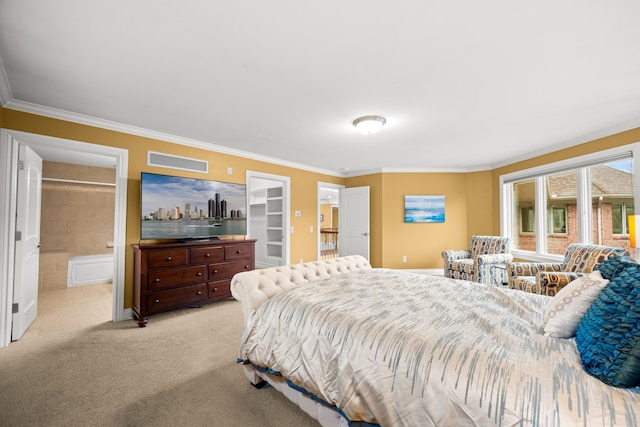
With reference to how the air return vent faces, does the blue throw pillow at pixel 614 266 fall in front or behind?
in front

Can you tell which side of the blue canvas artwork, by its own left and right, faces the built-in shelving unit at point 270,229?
right

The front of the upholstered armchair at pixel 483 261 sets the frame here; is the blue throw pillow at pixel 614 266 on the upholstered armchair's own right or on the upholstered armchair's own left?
on the upholstered armchair's own left

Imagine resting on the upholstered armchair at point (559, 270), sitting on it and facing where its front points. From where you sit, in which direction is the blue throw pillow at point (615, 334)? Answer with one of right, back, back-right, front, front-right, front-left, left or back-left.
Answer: front-left

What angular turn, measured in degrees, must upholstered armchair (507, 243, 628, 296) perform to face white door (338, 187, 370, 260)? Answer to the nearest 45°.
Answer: approximately 45° to its right

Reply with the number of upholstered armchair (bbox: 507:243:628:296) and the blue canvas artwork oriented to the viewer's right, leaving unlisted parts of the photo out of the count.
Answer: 0

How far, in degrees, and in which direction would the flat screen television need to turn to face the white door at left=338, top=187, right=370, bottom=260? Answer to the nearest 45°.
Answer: approximately 45° to its left

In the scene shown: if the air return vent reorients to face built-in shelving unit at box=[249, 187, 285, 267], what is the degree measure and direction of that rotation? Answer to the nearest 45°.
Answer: approximately 90° to its left

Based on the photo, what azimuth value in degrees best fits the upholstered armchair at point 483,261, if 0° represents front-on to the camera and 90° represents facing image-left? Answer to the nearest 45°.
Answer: approximately 45°

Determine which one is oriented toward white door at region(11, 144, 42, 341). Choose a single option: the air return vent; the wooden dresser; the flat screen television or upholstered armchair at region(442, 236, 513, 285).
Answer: the upholstered armchair

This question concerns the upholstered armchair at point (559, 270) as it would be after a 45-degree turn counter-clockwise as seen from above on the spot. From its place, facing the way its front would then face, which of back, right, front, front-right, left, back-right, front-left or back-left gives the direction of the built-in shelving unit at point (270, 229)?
right

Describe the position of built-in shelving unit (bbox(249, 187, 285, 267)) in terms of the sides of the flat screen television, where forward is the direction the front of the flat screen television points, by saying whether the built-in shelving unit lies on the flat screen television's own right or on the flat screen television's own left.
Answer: on the flat screen television's own left

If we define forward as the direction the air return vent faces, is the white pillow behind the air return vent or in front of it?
in front

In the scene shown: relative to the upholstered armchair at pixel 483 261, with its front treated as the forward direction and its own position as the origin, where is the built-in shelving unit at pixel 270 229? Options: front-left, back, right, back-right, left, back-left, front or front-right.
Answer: front-right
